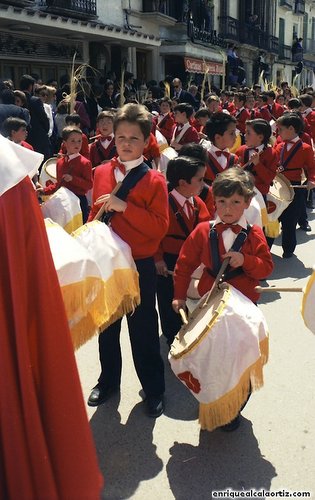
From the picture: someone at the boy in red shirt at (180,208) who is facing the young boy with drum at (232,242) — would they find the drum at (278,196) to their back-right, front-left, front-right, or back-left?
back-left

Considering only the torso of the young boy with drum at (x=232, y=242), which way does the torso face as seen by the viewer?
toward the camera

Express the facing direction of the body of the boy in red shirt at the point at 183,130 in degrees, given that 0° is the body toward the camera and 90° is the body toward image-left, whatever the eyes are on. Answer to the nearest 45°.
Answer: approximately 45°

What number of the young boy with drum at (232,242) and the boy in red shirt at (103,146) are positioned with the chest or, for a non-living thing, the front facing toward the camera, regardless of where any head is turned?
2

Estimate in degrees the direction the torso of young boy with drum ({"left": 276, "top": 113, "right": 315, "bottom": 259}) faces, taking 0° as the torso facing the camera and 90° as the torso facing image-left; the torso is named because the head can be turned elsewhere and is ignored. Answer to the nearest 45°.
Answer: approximately 45°

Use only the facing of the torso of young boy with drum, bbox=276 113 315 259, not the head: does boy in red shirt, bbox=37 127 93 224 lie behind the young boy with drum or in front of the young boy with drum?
in front

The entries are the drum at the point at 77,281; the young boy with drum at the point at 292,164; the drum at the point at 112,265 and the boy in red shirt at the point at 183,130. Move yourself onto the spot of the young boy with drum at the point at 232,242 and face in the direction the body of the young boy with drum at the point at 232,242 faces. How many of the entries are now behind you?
2

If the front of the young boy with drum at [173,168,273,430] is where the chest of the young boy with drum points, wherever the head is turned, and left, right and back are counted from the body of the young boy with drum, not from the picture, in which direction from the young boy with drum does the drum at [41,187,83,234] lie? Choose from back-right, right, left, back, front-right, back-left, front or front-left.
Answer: back-right

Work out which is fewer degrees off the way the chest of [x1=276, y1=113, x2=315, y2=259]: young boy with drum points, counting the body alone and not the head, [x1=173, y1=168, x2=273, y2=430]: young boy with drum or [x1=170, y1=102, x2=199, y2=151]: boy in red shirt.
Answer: the young boy with drum

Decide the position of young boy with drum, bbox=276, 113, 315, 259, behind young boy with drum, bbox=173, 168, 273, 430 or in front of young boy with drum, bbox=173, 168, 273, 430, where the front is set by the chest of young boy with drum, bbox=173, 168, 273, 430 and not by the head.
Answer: behind

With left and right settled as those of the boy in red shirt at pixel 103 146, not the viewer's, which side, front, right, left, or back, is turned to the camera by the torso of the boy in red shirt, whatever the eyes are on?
front
